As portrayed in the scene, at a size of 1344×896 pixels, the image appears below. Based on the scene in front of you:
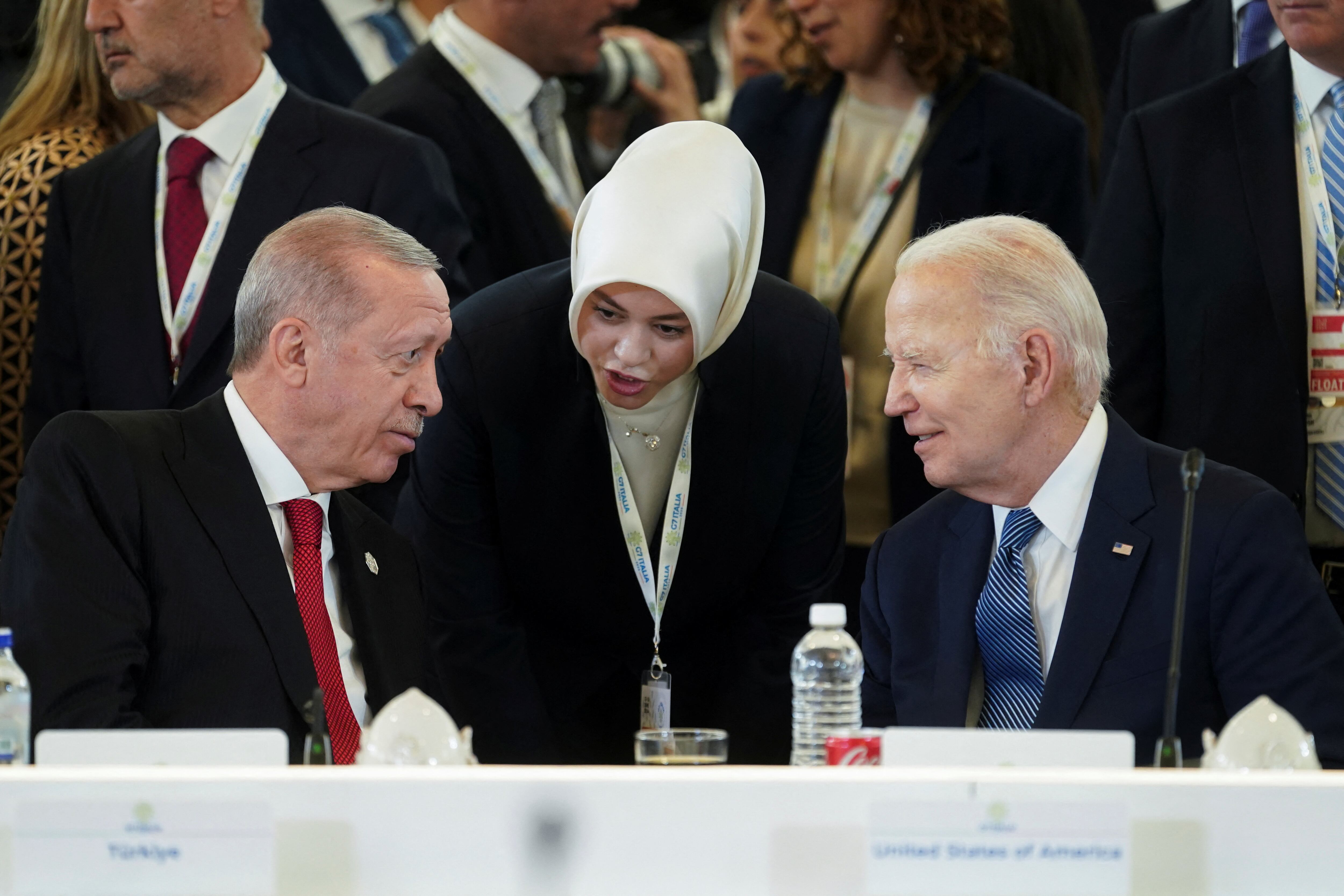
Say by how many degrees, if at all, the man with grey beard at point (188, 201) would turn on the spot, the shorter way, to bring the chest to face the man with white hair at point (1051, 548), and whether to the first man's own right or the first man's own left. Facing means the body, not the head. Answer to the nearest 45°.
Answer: approximately 90° to the first man's own left

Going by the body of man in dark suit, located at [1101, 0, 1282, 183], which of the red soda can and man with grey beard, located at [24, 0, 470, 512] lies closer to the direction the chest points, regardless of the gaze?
the red soda can

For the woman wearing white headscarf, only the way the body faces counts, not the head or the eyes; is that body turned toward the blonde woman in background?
no

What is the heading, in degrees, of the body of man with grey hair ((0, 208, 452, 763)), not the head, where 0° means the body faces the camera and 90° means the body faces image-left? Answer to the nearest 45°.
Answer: approximately 315°

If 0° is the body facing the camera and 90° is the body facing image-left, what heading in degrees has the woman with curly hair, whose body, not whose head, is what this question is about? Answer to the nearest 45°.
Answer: approximately 45°

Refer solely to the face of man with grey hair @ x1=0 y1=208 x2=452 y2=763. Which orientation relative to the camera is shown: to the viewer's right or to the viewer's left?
to the viewer's right

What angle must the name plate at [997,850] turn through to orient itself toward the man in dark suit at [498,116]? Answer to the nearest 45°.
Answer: approximately 135° to its right

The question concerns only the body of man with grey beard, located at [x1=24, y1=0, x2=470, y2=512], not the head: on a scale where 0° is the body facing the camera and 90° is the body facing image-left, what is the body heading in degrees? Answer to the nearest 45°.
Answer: approximately 45°

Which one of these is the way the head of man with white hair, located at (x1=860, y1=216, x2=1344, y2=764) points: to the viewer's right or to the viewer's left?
to the viewer's left

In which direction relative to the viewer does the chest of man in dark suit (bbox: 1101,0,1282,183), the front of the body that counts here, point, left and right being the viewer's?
facing the viewer and to the right of the viewer

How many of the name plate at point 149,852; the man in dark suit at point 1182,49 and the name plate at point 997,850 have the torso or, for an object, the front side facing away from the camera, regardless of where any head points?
0

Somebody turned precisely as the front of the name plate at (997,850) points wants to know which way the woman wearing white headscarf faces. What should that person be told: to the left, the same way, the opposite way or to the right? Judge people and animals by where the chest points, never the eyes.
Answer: the same way

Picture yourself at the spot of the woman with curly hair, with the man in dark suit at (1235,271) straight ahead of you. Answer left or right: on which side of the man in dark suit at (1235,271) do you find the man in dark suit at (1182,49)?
left

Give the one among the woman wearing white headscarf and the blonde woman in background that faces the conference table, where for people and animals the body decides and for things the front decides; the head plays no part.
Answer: the woman wearing white headscarf

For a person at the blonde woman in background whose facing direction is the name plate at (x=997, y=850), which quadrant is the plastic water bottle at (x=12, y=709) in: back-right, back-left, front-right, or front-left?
front-right

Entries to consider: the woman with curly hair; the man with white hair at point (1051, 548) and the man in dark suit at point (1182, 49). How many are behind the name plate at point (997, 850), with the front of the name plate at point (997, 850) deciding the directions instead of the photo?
3

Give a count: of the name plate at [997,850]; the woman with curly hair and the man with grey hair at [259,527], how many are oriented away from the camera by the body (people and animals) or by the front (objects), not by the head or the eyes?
0

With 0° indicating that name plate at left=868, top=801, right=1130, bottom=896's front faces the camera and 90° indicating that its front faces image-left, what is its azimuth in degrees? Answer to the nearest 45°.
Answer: approximately 0°
